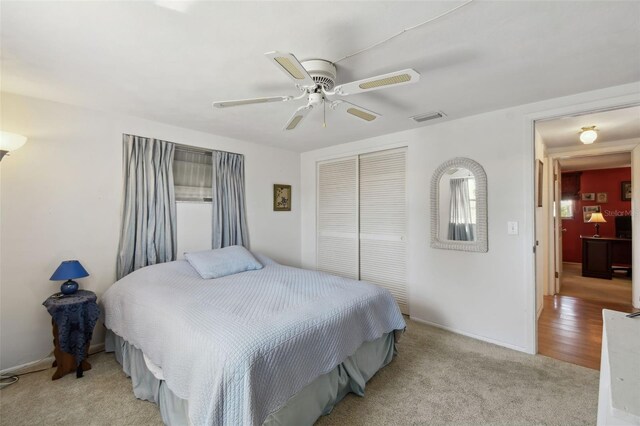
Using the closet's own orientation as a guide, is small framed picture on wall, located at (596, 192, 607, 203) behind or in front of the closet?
behind

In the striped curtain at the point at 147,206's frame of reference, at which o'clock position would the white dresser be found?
The white dresser is roughly at 1 o'clock from the striped curtain.

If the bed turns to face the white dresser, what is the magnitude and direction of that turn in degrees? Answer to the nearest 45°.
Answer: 0° — it already faces it

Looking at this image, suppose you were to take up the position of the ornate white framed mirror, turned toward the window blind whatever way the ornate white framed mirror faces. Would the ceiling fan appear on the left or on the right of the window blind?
left

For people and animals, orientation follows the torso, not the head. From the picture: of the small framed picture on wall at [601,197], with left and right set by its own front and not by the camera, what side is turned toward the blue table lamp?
front

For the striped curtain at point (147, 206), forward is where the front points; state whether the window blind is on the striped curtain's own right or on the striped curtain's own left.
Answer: on the striped curtain's own left

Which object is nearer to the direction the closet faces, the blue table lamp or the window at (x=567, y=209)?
the blue table lamp

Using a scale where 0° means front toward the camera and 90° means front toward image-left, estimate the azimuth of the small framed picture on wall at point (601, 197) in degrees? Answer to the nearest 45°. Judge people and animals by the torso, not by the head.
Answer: approximately 0°

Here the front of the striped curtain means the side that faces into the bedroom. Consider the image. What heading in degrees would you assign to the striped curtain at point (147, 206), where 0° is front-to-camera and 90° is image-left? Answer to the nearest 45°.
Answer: approximately 315°

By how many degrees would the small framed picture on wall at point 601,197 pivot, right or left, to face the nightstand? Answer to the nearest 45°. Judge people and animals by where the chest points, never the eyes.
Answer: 0° — it already faces it

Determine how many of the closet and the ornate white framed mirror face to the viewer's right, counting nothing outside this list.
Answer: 0

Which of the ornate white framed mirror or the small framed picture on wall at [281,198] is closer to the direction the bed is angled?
the ornate white framed mirror
